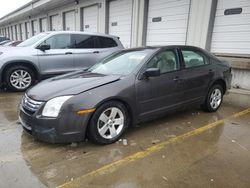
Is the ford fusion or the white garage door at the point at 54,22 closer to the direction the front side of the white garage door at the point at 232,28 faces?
the ford fusion

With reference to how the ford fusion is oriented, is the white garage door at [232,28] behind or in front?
behind

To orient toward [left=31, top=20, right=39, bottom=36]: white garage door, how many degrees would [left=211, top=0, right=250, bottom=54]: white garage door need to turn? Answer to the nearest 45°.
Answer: approximately 135° to its right

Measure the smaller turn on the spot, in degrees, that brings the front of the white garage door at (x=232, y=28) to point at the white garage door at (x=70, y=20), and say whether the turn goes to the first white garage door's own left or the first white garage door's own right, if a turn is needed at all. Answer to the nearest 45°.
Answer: approximately 135° to the first white garage door's own right

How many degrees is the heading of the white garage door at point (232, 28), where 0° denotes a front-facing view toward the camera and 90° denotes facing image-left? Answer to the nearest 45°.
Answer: approximately 0°

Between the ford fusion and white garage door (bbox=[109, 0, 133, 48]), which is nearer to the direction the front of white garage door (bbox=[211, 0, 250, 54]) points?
the ford fusion

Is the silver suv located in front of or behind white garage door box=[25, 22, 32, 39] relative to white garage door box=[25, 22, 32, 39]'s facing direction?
in front

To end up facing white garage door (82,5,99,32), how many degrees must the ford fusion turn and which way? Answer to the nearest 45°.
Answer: approximately 135° to its right
